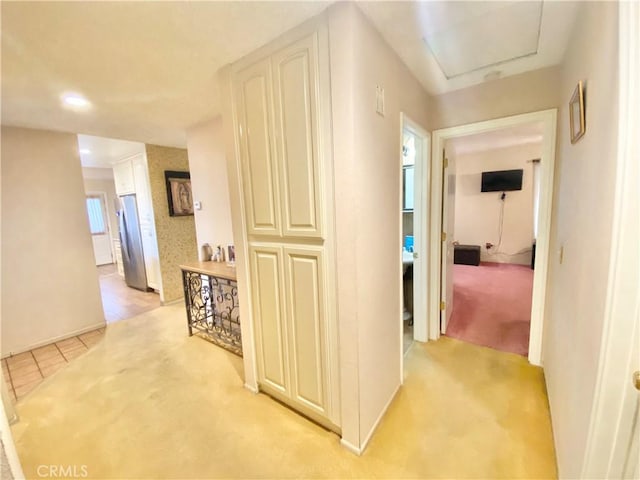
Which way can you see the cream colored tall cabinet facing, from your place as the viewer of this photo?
facing the viewer and to the left of the viewer

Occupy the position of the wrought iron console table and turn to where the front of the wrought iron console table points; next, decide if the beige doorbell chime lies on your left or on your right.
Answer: on your left

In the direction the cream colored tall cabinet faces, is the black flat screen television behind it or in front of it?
behind

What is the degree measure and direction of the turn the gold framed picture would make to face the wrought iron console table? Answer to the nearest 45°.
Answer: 0° — it already faces it

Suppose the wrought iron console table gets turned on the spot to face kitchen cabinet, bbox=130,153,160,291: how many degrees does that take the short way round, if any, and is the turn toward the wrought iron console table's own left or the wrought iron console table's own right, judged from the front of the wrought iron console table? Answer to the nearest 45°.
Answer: approximately 90° to the wrought iron console table's own right

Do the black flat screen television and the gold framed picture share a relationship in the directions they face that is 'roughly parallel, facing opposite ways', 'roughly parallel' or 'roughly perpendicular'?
roughly perpendicular

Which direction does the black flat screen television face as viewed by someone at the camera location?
facing the viewer

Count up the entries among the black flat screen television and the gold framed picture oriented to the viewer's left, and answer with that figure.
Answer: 1

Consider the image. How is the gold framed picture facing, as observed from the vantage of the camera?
facing to the left of the viewer

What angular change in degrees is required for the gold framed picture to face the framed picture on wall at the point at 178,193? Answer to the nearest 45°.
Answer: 0° — it already faces it

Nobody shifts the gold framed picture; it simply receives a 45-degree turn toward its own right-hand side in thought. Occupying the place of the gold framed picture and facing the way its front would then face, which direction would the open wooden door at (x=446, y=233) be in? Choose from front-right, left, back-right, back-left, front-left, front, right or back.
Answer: front

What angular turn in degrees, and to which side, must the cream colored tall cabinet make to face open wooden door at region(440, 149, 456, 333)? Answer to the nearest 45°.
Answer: approximately 180°
